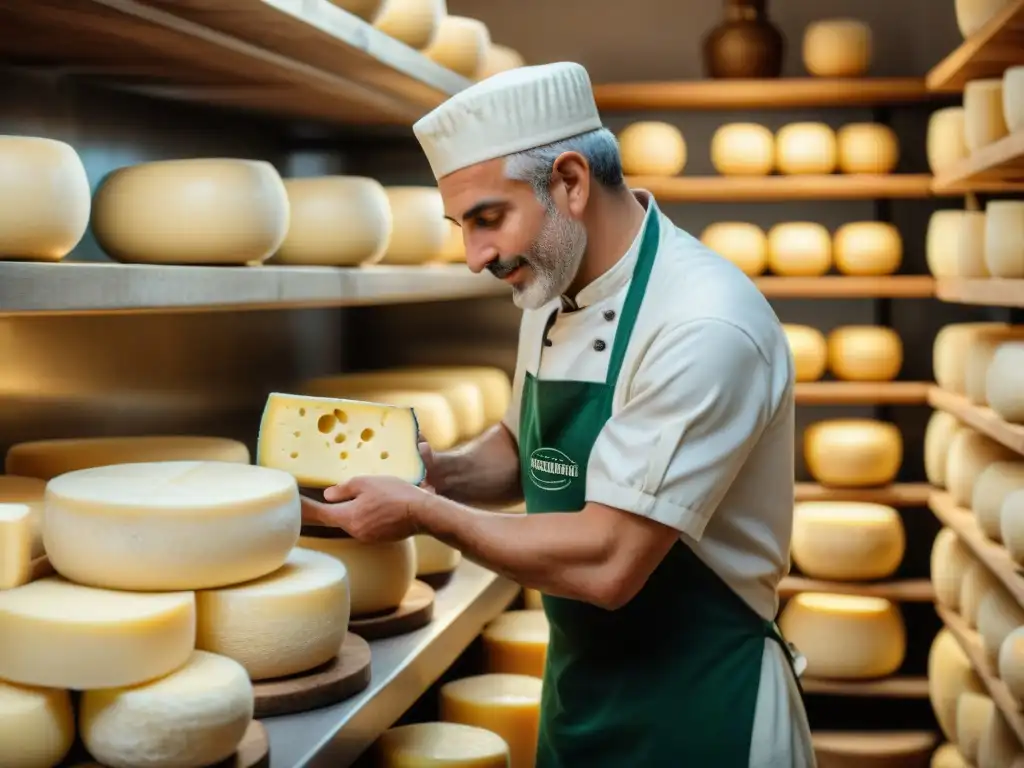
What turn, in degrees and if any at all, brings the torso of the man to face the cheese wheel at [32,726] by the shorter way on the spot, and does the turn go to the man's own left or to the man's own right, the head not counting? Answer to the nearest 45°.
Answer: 0° — they already face it

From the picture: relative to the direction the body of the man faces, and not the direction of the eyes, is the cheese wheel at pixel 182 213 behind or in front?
in front

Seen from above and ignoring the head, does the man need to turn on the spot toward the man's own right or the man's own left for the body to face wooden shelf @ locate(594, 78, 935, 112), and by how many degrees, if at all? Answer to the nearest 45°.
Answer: approximately 135° to the man's own right

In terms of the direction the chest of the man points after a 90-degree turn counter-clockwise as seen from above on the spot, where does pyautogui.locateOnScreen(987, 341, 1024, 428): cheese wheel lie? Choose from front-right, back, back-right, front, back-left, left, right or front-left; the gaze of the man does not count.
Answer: left

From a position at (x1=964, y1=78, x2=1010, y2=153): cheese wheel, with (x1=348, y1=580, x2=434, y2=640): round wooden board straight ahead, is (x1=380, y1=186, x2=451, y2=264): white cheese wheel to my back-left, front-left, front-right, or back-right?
front-right

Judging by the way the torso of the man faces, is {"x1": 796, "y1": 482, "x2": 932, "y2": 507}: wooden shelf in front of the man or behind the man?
behind

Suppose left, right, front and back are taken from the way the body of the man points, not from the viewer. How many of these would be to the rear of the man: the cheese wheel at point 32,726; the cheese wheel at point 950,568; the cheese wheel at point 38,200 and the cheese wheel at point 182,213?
1

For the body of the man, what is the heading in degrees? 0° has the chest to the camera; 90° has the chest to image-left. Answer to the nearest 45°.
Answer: approximately 45°

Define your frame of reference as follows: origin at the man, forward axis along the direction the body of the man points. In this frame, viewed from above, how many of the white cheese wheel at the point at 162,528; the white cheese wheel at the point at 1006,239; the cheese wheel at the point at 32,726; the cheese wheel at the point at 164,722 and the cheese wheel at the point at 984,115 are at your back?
2

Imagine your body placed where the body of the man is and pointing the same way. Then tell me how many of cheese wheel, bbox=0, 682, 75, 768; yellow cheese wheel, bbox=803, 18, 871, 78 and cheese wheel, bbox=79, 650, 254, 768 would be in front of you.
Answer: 2

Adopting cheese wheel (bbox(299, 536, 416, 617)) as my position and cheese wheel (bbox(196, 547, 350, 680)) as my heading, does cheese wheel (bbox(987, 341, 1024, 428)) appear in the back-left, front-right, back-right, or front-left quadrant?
back-left
